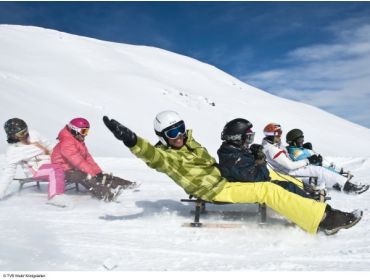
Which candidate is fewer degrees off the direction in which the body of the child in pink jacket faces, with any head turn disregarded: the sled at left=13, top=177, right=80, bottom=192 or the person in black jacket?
the person in black jacket

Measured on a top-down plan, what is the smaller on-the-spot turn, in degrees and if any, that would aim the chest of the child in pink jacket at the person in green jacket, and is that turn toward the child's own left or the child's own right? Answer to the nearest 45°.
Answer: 0° — they already face them

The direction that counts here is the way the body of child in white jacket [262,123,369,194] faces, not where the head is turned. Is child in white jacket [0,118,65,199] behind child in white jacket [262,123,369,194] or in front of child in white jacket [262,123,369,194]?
behind

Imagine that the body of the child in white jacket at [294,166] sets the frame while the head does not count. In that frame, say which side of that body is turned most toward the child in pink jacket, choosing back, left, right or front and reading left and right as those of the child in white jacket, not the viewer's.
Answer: back

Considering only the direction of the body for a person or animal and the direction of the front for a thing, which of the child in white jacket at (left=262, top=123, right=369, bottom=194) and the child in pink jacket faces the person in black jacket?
the child in pink jacket

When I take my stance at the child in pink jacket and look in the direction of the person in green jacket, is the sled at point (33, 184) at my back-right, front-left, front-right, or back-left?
back-right

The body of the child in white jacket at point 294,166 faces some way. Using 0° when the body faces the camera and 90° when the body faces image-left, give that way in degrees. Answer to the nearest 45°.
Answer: approximately 270°

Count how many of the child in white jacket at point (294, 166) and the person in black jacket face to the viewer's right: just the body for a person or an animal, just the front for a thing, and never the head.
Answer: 2

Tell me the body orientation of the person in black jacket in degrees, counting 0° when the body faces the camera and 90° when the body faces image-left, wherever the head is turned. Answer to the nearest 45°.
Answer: approximately 270°

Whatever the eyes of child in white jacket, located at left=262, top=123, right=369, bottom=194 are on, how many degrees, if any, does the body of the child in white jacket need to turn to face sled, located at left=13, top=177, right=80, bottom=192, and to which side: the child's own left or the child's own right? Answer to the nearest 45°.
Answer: approximately 180°

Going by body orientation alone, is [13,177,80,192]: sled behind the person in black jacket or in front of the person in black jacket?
behind
